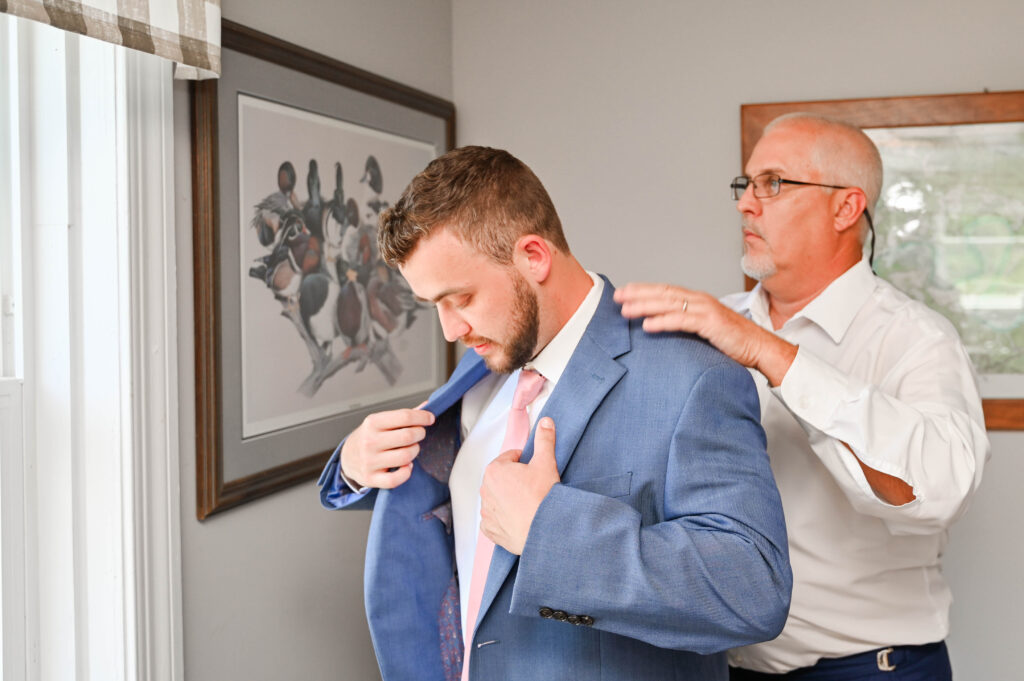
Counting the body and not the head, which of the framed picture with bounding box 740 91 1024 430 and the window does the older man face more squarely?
the window

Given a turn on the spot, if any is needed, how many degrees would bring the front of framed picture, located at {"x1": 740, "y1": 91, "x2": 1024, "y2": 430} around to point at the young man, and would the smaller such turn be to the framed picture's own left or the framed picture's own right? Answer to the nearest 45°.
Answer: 0° — it already faces them

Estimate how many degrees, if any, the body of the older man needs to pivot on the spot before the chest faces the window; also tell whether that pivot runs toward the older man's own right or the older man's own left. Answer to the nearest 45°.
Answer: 0° — they already face it

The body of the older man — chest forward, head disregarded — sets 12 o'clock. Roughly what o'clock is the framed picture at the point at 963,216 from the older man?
The framed picture is roughly at 5 o'clock from the older man.

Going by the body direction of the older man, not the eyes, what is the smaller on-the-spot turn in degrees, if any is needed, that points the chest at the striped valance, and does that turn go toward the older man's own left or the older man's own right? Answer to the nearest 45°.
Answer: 0° — they already face it

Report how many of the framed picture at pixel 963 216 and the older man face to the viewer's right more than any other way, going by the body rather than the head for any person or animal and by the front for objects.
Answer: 0

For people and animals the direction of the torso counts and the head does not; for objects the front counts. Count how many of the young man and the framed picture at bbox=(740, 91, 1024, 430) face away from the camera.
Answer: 0

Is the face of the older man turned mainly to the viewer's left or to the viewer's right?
to the viewer's left

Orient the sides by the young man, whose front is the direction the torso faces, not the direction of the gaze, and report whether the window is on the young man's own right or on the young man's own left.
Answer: on the young man's own right

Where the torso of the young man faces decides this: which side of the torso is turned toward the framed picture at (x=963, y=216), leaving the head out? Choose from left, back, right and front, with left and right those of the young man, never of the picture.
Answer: back
